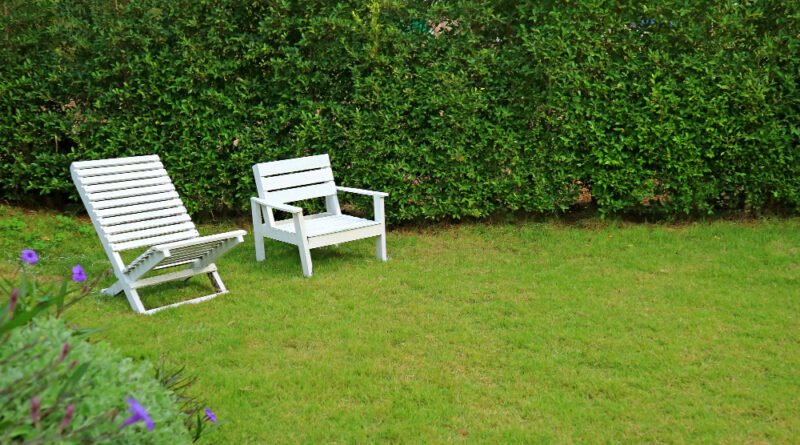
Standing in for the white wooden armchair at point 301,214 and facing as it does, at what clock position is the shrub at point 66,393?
The shrub is roughly at 2 o'clock from the white wooden armchair.

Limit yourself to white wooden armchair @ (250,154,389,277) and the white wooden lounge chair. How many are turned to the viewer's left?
0

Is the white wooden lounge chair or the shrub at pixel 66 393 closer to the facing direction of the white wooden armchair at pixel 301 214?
the shrub

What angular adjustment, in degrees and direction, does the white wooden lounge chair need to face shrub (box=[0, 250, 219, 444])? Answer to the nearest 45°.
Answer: approximately 45° to its right
